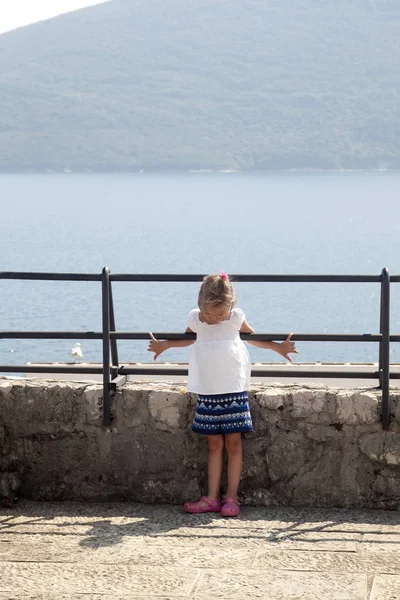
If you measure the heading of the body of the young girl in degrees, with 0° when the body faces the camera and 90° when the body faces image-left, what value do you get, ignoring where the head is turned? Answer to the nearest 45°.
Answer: approximately 0°
